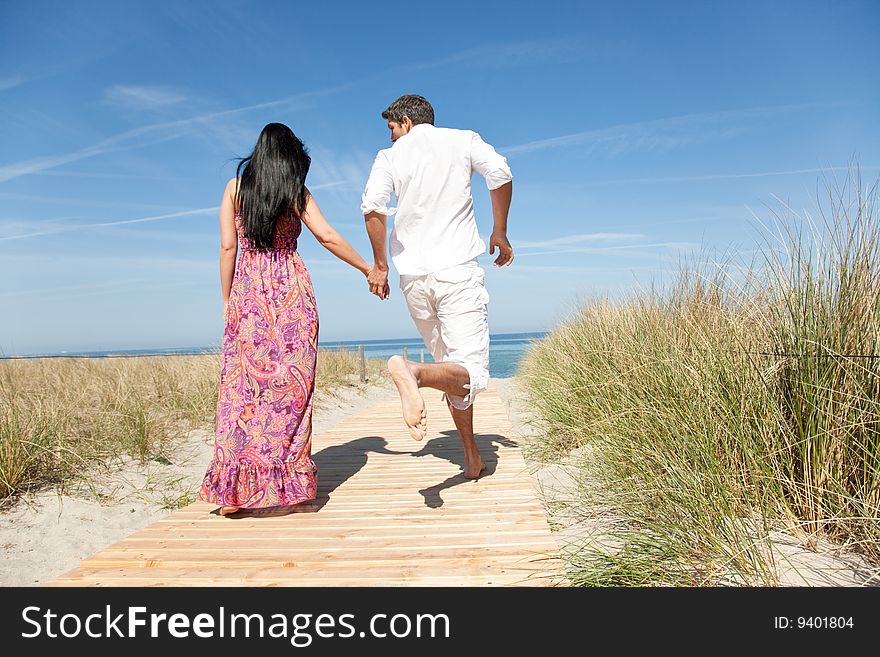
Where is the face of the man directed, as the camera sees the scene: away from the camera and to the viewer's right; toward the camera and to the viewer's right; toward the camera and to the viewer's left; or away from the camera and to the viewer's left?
away from the camera and to the viewer's left

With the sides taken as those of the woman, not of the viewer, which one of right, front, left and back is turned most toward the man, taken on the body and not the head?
right

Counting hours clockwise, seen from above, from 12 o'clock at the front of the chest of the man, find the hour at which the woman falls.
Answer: The woman is roughly at 9 o'clock from the man.

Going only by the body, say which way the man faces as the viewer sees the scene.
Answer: away from the camera

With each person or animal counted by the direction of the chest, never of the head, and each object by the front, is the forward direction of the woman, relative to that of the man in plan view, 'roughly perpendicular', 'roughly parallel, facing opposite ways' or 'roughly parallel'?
roughly parallel

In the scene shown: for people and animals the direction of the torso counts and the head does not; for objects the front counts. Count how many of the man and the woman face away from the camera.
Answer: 2

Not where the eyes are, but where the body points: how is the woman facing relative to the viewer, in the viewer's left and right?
facing away from the viewer

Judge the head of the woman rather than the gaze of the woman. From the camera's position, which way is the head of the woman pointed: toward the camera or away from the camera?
away from the camera
